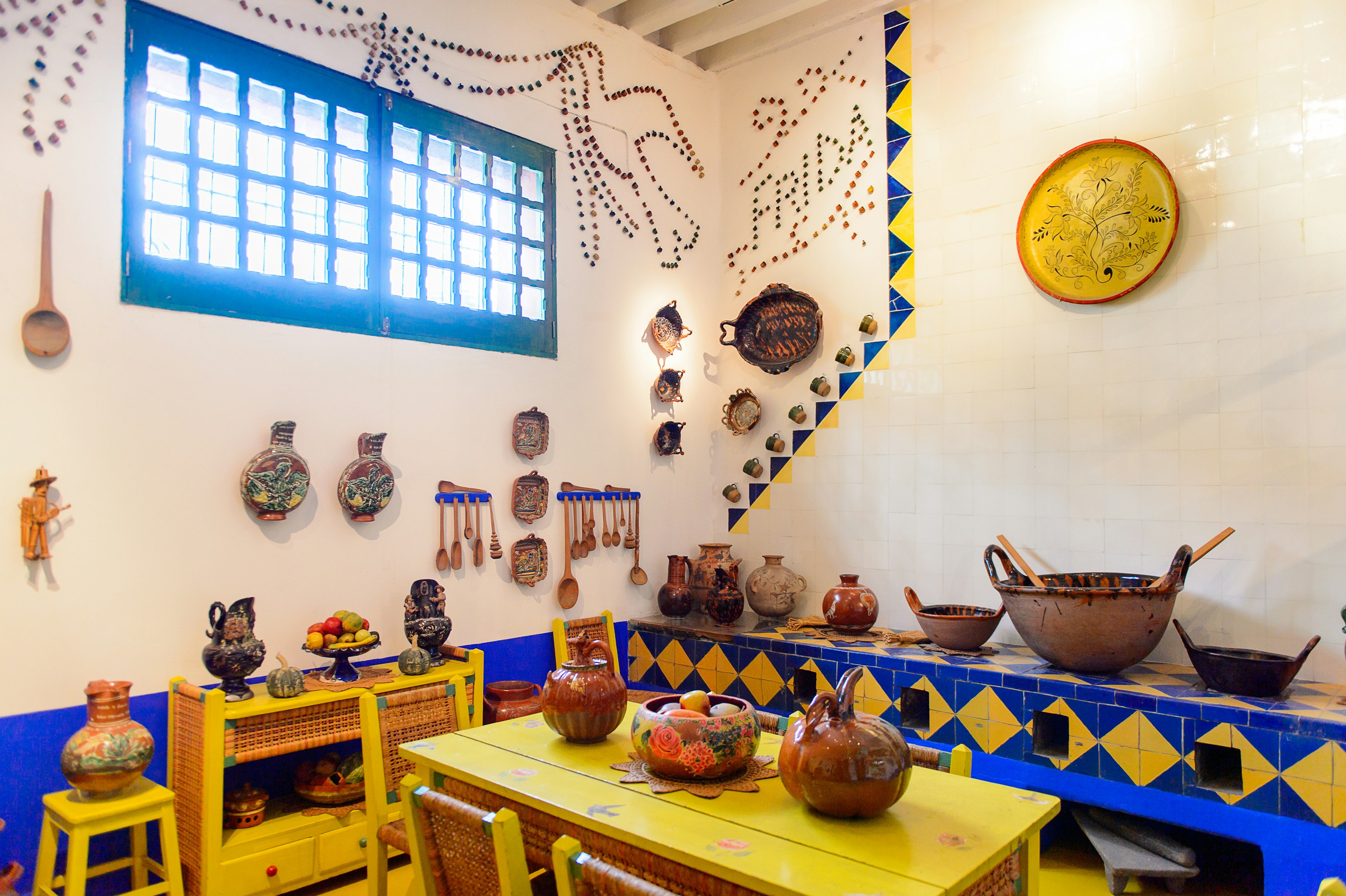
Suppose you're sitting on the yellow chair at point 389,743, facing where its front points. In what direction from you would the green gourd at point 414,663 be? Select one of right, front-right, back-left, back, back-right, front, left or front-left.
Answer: back-left

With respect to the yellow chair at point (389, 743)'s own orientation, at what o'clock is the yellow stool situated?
The yellow stool is roughly at 5 o'clock from the yellow chair.

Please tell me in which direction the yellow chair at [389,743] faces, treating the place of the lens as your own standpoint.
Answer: facing the viewer and to the right of the viewer

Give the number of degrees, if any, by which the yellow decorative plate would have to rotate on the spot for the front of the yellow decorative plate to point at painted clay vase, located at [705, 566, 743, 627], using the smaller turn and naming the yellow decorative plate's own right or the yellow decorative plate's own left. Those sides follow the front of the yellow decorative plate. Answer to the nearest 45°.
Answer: approximately 90° to the yellow decorative plate's own right

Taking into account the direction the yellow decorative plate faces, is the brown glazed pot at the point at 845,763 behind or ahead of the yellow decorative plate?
ahead

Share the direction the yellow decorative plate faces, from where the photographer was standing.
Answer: facing the viewer

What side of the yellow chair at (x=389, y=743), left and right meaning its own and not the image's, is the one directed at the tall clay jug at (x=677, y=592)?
left

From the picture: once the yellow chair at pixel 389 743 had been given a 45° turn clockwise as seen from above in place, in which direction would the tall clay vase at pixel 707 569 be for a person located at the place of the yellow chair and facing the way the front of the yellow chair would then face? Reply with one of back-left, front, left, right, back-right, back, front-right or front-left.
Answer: back-left

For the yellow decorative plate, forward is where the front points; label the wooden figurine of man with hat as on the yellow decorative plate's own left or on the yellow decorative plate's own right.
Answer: on the yellow decorative plate's own right

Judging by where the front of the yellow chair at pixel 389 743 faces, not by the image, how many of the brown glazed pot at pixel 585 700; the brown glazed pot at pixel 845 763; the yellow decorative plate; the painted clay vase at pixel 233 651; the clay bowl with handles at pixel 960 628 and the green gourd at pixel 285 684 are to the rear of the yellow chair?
2

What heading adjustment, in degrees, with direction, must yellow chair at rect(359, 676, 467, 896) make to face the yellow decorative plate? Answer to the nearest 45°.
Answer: approximately 45° to its left

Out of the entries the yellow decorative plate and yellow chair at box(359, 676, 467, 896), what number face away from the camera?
0

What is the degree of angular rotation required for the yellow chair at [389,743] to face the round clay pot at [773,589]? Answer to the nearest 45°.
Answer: approximately 90° to its left
